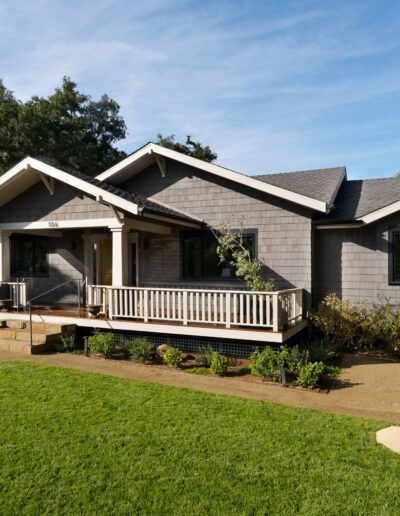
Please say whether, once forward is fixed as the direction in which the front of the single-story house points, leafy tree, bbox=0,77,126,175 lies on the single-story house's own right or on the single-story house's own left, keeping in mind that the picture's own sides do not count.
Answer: on the single-story house's own right

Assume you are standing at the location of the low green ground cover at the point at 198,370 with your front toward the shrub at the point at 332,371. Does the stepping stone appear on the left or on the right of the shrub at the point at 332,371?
right

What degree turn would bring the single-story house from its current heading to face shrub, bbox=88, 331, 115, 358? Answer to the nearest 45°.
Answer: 0° — it already faces it

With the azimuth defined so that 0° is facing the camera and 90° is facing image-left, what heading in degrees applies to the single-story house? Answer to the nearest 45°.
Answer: approximately 45°

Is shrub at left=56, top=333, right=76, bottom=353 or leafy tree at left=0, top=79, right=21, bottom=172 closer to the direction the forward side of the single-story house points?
the shrub

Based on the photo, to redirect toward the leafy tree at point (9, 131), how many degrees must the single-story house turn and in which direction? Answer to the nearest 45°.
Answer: approximately 90° to its right

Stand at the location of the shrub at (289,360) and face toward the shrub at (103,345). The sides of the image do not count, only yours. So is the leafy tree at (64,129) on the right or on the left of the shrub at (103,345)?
right
